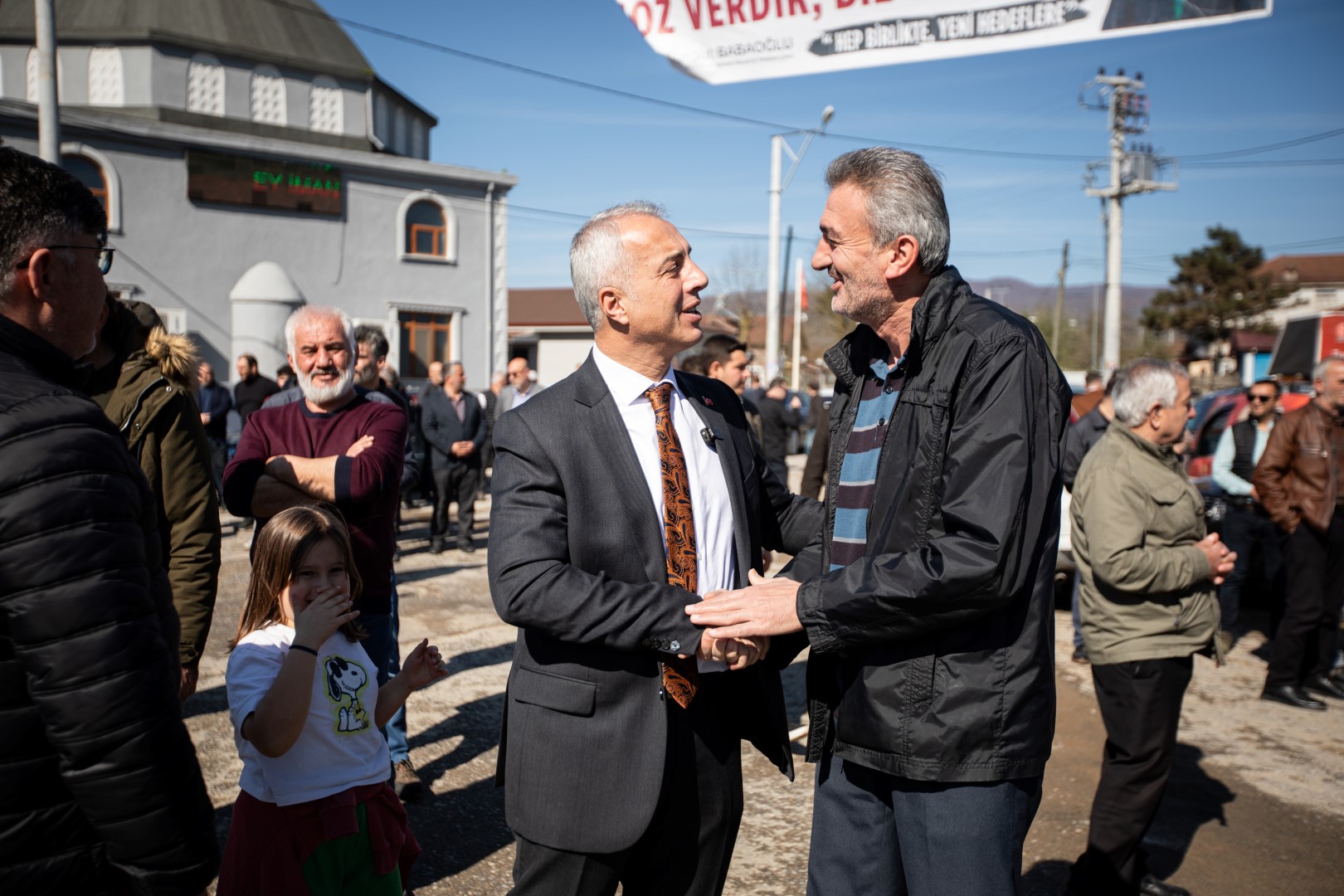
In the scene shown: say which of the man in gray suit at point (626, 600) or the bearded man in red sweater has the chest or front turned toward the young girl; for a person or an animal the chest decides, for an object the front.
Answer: the bearded man in red sweater

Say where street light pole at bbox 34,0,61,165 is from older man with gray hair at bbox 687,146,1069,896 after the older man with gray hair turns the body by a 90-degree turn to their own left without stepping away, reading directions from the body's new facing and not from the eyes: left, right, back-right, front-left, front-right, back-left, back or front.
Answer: back-right

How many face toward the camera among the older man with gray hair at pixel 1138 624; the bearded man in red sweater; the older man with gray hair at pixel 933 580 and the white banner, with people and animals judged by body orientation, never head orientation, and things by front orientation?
2

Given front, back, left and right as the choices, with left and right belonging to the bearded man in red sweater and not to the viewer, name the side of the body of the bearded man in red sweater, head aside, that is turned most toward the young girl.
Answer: front

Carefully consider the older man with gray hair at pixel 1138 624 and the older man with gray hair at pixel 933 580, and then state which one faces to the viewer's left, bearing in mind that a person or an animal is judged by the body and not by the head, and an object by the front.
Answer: the older man with gray hair at pixel 933 580

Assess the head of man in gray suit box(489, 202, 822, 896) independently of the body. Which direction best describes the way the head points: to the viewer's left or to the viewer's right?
to the viewer's right

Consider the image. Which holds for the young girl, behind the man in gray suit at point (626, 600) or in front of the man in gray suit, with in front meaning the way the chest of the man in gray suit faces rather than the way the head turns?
behind

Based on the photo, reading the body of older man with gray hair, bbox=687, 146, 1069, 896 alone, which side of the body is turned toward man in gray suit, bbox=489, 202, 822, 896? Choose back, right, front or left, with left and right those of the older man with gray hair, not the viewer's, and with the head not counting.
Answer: front

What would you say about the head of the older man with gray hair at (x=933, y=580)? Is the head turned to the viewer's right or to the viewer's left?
to the viewer's left

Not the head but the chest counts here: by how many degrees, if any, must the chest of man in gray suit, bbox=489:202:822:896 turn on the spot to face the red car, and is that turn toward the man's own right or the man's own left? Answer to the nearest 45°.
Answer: approximately 90° to the man's own left

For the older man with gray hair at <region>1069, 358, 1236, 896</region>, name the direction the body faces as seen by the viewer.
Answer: to the viewer's right

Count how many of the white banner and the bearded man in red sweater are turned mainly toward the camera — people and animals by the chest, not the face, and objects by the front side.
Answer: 2
